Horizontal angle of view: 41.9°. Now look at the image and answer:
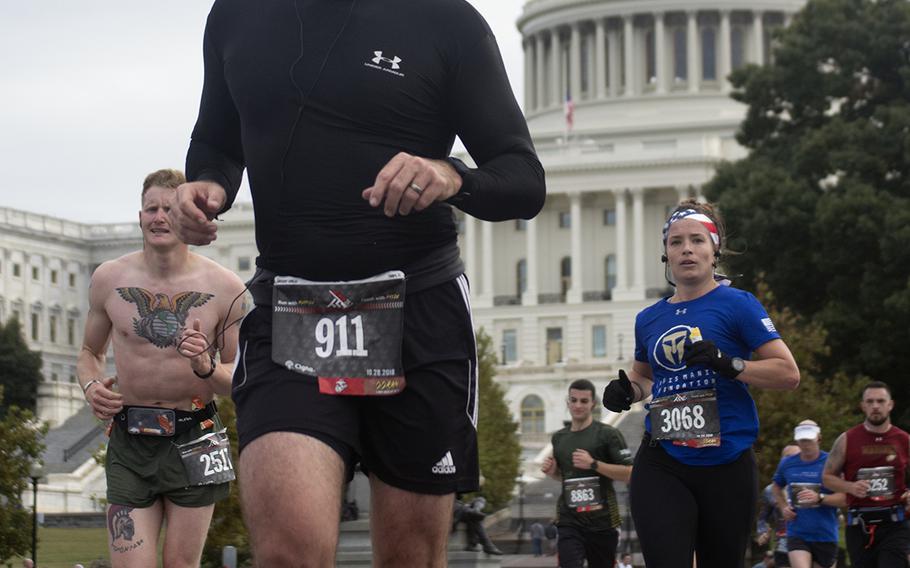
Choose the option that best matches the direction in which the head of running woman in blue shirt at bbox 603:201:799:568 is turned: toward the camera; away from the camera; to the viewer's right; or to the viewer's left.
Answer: toward the camera

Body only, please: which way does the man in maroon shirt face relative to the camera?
toward the camera

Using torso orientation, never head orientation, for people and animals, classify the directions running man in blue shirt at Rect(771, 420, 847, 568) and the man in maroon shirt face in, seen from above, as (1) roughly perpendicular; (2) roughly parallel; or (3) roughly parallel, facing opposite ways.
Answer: roughly parallel

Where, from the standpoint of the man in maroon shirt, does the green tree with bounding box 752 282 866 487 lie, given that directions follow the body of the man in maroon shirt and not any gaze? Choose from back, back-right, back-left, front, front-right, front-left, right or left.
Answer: back

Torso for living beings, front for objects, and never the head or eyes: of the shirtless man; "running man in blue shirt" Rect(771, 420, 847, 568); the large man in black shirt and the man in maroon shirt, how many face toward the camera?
4

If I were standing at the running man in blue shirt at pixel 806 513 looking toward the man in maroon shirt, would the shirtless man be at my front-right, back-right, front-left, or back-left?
front-right

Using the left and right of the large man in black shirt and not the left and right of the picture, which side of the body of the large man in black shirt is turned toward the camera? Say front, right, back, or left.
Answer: front

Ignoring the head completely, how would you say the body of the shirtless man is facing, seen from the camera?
toward the camera

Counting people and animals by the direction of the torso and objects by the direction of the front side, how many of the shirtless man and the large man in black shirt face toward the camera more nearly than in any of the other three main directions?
2

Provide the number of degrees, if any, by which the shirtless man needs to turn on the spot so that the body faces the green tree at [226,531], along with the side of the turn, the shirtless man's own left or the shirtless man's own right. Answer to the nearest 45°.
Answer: approximately 180°

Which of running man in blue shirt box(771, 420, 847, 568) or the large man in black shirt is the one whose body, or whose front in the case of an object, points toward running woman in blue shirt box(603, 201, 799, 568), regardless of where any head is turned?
running man in blue shirt box(771, 420, 847, 568)

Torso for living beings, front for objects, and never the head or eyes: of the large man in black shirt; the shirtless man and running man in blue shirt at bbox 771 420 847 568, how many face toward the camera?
3

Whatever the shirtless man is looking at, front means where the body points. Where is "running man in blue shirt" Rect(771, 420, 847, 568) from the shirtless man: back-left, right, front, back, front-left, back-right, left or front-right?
back-left

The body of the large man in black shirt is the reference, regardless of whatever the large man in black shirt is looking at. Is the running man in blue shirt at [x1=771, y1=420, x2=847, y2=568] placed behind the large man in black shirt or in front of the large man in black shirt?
behind

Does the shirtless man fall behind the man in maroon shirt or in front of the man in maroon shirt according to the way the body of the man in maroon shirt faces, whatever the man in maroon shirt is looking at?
in front

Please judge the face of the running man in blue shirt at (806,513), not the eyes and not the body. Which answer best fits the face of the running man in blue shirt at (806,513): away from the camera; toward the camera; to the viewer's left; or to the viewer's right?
toward the camera

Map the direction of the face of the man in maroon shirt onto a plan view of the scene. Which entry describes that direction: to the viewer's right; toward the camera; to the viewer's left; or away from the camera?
toward the camera
